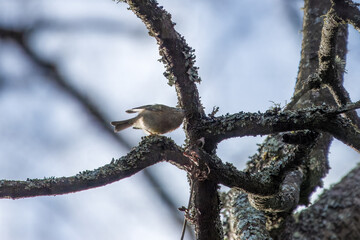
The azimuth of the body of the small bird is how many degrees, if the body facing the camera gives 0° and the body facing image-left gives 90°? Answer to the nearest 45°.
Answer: approximately 270°
